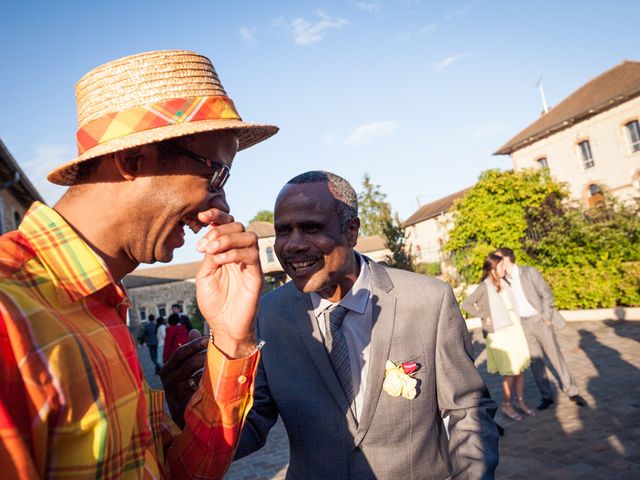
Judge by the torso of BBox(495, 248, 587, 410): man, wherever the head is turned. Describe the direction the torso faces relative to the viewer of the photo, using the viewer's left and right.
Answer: facing the viewer and to the left of the viewer

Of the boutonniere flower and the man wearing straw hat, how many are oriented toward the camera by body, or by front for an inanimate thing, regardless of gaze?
1

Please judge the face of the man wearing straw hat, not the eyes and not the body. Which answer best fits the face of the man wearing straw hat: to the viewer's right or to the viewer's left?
to the viewer's right

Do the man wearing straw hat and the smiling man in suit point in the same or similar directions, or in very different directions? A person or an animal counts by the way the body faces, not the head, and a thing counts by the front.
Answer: very different directions

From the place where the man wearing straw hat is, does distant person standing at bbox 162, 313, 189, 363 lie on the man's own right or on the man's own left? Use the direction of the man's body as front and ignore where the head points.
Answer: on the man's own left

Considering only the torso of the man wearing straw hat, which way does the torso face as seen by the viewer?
to the viewer's right

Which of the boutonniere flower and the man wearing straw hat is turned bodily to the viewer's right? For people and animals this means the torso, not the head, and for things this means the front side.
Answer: the man wearing straw hat

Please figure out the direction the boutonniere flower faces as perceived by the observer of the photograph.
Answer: facing the viewer

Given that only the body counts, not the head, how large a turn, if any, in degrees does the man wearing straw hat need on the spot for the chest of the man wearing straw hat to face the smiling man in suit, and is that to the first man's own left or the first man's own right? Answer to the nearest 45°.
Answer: approximately 45° to the first man's own left

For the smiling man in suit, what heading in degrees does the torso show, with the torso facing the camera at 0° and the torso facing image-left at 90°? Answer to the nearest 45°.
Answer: approximately 45°
